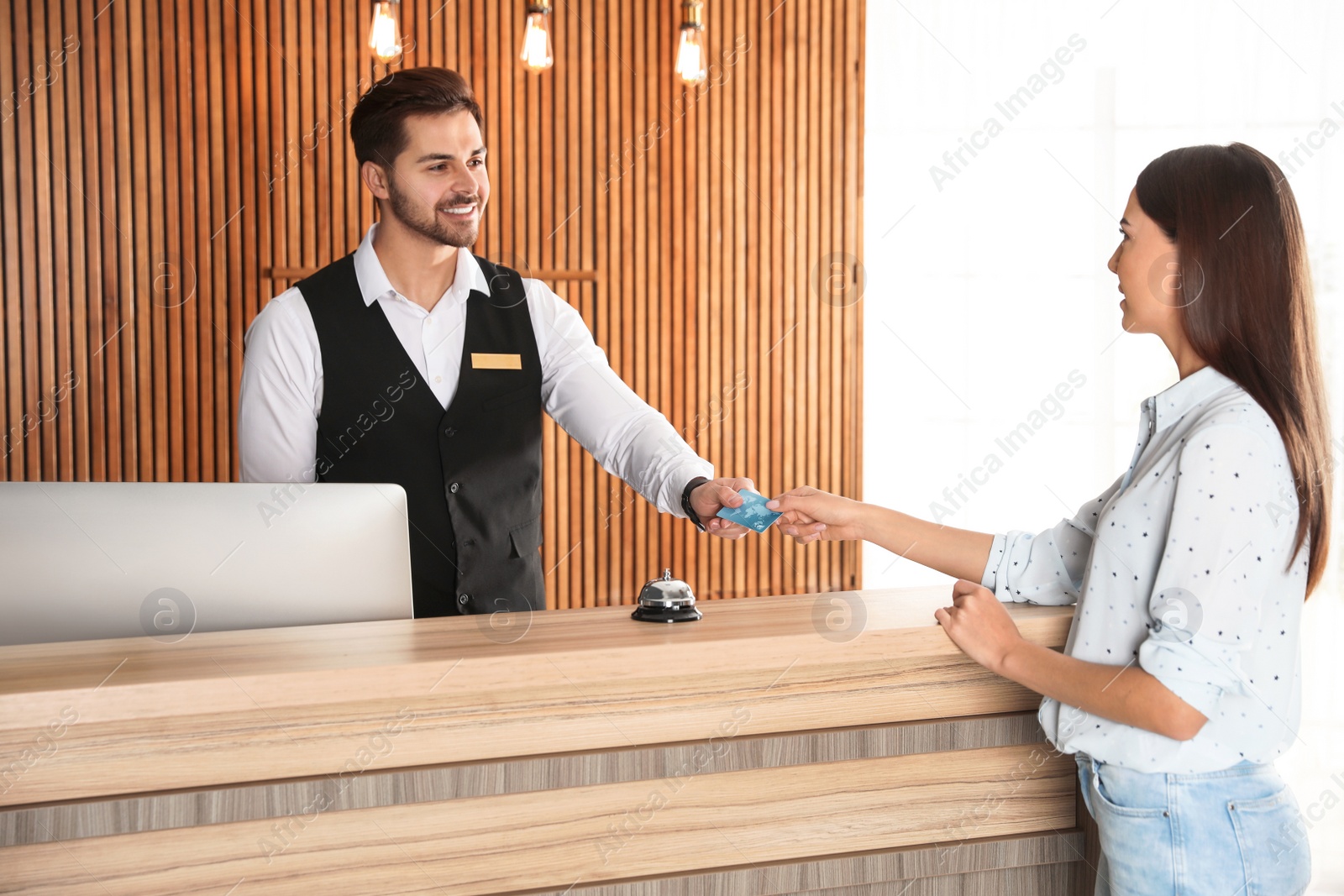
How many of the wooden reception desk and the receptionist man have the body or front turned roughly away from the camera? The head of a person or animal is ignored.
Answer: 0

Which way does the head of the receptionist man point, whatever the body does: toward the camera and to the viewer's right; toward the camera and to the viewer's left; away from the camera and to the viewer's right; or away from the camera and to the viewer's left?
toward the camera and to the viewer's right

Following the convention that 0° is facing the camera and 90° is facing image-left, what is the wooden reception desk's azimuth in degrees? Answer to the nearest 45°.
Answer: approximately 0°

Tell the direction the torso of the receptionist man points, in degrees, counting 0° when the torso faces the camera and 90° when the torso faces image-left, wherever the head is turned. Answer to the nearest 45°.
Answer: approximately 315°

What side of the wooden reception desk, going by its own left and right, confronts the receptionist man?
back

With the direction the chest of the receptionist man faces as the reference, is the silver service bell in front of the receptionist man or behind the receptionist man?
in front
